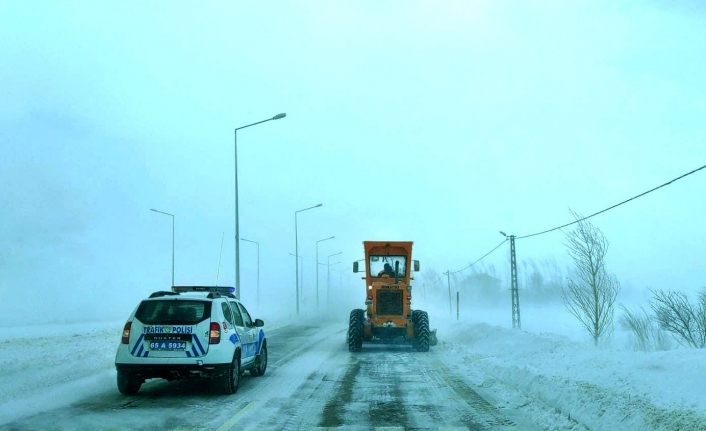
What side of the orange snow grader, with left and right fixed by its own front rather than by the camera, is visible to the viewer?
back

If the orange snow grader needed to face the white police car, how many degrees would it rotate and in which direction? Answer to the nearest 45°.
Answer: approximately 180°
